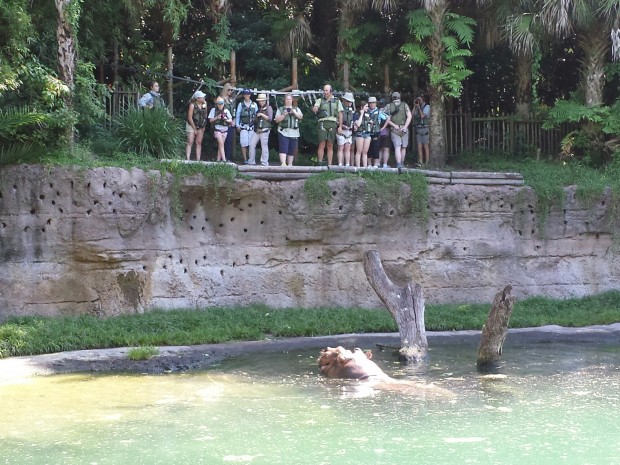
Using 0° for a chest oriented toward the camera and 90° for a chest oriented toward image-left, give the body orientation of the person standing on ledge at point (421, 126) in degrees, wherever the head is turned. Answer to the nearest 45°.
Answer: approximately 45°

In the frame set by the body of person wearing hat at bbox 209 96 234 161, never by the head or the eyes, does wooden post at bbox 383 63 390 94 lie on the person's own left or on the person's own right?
on the person's own left

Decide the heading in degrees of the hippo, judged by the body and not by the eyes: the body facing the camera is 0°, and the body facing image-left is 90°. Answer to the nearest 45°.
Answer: approximately 90°

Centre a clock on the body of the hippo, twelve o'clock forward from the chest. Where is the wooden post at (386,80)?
The wooden post is roughly at 3 o'clock from the hippo.

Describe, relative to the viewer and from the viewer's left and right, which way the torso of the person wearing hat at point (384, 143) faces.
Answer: facing the viewer and to the left of the viewer

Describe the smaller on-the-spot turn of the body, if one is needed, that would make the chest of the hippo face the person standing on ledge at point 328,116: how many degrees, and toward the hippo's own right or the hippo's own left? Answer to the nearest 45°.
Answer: approximately 90° to the hippo's own right

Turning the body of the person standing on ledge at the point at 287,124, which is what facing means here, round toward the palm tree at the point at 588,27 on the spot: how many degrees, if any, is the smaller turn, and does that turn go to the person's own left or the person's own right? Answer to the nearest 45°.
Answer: approximately 90° to the person's own left

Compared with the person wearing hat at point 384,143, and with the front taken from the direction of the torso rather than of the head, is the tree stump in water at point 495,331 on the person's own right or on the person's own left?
on the person's own left

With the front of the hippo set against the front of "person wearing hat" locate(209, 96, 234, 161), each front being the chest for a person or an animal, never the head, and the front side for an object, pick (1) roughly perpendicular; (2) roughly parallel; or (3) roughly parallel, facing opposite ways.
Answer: roughly perpendicular

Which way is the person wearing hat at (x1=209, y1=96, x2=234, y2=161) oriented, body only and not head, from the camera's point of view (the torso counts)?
toward the camera

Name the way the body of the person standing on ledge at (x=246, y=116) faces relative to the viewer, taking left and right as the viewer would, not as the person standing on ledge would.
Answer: facing the viewer
